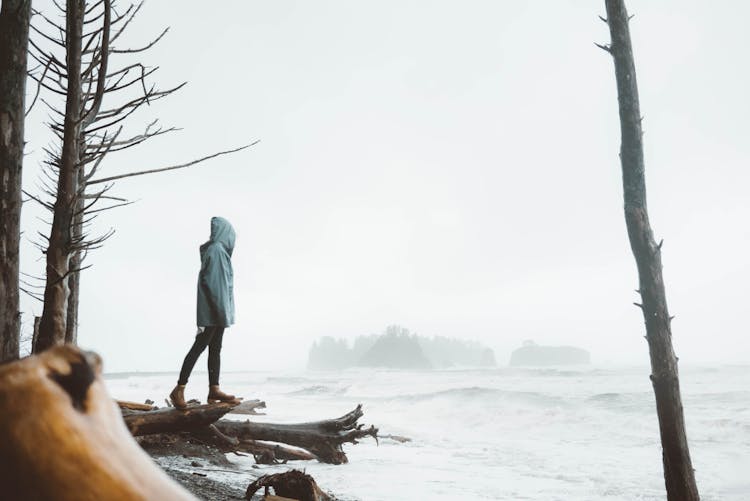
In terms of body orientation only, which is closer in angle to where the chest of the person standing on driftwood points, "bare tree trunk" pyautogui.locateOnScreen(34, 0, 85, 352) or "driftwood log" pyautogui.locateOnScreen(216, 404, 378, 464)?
the driftwood log

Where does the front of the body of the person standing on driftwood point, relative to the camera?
to the viewer's right

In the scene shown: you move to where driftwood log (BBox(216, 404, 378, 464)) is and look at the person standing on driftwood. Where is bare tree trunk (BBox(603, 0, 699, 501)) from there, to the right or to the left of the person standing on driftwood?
left

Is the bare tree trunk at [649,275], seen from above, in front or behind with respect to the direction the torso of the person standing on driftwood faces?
in front
